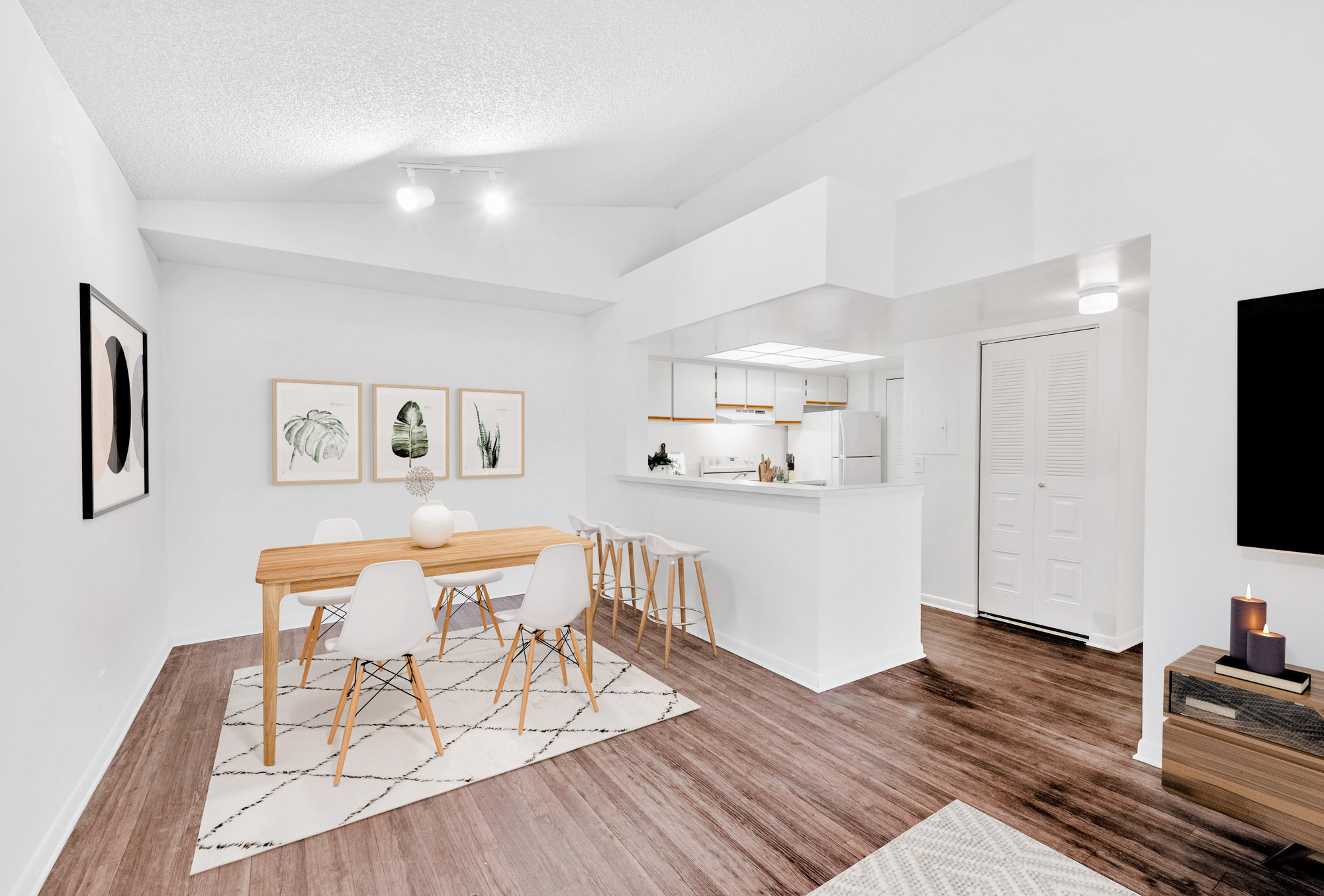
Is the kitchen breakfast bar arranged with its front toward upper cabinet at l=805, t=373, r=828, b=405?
no

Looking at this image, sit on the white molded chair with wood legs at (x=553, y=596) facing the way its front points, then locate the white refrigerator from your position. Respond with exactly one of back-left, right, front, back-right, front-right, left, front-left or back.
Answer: right

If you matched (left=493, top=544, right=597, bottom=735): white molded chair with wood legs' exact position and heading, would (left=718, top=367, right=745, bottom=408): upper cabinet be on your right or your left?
on your right

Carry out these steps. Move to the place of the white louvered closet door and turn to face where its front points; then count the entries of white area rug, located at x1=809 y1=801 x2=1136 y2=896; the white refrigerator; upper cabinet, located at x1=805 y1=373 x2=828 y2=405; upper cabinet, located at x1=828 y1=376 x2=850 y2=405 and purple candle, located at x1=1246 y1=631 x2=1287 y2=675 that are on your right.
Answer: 3

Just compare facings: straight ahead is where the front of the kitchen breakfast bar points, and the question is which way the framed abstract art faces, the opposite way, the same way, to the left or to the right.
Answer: the opposite way

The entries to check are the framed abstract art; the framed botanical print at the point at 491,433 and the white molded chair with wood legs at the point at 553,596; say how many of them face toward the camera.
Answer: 1

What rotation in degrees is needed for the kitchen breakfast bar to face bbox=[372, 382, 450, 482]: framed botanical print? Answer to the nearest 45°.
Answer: approximately 45° to its right

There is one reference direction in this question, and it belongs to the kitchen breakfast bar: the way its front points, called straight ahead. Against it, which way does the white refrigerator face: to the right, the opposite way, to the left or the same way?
to the left

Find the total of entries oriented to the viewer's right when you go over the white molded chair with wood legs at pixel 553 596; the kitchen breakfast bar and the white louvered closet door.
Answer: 0

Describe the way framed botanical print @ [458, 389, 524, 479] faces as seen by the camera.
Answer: facing the viewer

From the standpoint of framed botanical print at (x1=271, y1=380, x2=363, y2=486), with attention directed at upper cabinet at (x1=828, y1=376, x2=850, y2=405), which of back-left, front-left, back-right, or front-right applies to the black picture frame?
back-right

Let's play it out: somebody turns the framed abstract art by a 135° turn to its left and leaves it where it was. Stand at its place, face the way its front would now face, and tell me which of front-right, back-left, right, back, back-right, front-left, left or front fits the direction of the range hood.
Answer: back-right

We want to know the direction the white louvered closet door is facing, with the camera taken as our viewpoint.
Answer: facing the viewer and to the left of the viewer

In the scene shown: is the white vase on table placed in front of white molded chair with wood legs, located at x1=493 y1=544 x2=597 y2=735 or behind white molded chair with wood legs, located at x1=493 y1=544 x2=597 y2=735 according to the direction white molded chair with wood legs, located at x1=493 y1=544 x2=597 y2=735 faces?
in front

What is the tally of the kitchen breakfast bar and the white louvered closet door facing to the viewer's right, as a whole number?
0

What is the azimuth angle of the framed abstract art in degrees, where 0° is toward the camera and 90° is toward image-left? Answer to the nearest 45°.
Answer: approximately 270°
